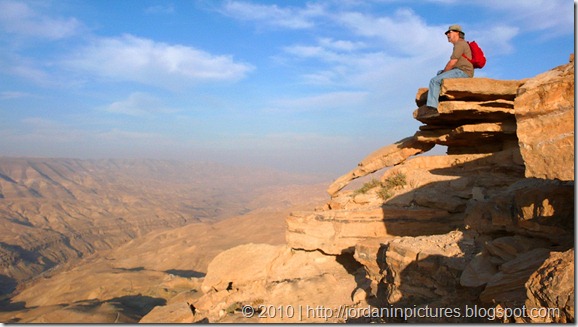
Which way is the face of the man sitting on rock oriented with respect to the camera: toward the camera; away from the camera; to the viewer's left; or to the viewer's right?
to the viewer's left

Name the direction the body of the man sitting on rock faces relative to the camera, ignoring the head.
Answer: to the viewer's left

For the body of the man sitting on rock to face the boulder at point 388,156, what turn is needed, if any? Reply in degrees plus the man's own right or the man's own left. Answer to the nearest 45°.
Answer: approximately 45° to the man's own right

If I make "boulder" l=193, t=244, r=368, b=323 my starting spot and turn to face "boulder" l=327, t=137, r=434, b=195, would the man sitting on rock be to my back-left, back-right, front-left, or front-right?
front-right
